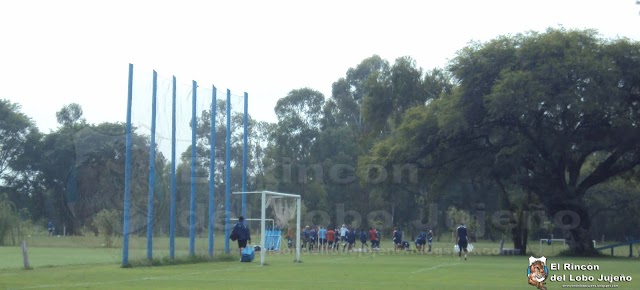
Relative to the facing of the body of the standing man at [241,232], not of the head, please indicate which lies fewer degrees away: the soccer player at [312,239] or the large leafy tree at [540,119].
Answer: the soccer player

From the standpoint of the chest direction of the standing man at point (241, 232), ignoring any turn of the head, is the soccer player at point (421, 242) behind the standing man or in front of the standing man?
in front

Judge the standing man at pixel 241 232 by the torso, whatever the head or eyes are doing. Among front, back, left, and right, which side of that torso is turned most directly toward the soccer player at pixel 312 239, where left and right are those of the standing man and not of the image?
front

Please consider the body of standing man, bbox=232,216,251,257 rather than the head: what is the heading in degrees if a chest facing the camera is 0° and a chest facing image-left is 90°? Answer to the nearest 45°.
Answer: approximately 180°

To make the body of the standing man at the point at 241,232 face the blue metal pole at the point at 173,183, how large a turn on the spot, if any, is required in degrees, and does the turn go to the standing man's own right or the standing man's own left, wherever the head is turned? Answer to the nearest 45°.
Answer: approximately 135° to the standing man's own left

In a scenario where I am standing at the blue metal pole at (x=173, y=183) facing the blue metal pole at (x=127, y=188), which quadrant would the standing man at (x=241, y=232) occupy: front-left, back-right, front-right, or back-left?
back-left

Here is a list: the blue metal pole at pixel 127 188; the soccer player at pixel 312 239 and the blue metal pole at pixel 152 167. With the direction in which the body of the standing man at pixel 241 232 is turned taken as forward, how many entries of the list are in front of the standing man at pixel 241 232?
1

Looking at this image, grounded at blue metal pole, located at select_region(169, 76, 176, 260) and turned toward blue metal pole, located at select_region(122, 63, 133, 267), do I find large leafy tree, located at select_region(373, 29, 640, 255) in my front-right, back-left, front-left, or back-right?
back-left

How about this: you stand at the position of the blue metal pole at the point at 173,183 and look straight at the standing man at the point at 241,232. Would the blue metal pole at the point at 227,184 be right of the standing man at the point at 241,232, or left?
left

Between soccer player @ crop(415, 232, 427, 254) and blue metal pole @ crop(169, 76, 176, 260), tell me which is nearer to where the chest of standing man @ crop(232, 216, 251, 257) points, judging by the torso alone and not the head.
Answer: the soccer player

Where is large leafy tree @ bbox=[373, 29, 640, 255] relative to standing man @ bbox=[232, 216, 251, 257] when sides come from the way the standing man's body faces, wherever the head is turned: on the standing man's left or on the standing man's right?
on the standing man's right

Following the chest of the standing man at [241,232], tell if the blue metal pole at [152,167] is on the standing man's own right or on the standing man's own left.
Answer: on the standing man's own left
